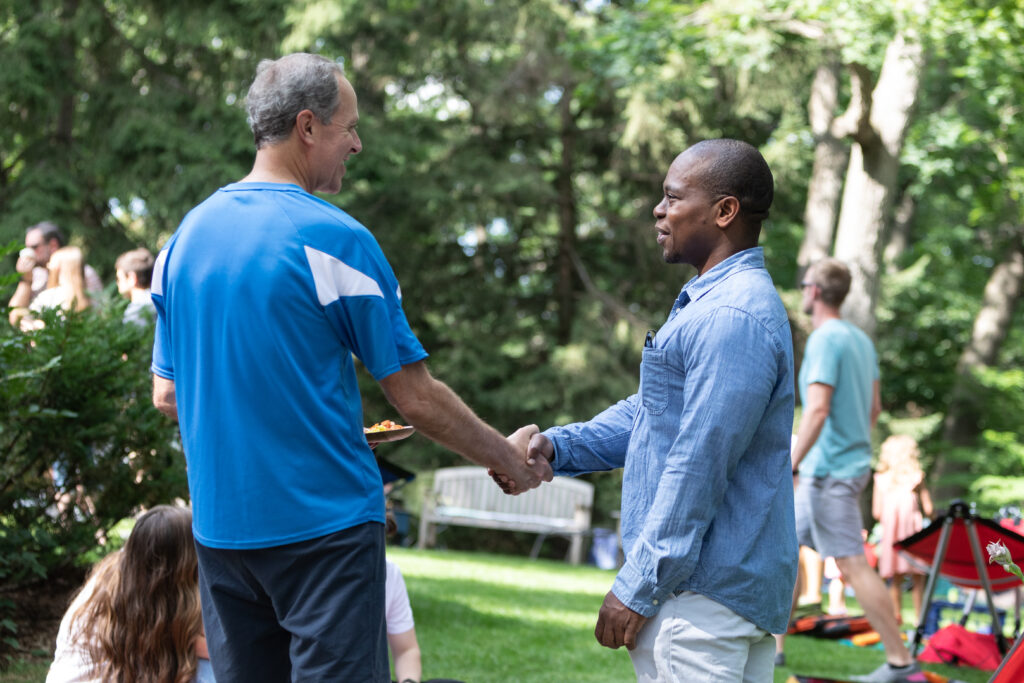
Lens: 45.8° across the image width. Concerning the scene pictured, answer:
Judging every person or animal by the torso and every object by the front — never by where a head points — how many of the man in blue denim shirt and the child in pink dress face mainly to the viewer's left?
1

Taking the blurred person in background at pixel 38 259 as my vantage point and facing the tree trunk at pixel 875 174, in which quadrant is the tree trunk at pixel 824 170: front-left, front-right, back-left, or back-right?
front-left

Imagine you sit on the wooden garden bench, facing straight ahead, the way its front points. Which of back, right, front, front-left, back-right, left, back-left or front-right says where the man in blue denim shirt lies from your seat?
front-left

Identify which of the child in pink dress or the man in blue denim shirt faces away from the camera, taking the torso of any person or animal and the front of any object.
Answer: the child in pink dress

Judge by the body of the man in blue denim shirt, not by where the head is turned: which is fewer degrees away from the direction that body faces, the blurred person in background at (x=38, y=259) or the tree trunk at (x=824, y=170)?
the blurred person in background

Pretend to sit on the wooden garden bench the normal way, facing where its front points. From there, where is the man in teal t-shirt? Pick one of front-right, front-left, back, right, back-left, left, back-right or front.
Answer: front-left

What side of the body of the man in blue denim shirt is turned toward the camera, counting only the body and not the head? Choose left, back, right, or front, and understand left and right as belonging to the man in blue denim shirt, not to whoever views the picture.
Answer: left

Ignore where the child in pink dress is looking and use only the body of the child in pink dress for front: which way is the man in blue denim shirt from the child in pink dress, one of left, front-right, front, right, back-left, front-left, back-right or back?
back

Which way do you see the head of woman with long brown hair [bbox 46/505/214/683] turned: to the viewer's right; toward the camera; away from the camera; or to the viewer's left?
away from the camera

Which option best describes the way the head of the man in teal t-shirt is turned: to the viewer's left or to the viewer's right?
to the viewer's left

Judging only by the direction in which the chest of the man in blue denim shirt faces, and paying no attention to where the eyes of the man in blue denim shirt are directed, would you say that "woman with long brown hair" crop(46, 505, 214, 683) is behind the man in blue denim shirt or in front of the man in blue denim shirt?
in front

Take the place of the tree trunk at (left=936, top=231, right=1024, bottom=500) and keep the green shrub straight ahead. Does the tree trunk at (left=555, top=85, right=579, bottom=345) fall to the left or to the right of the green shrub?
right

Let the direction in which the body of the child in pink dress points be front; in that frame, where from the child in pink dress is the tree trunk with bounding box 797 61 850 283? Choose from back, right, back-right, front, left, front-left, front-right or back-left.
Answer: front

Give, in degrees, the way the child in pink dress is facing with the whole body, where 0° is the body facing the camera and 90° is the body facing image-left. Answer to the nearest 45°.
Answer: approximately 180°
